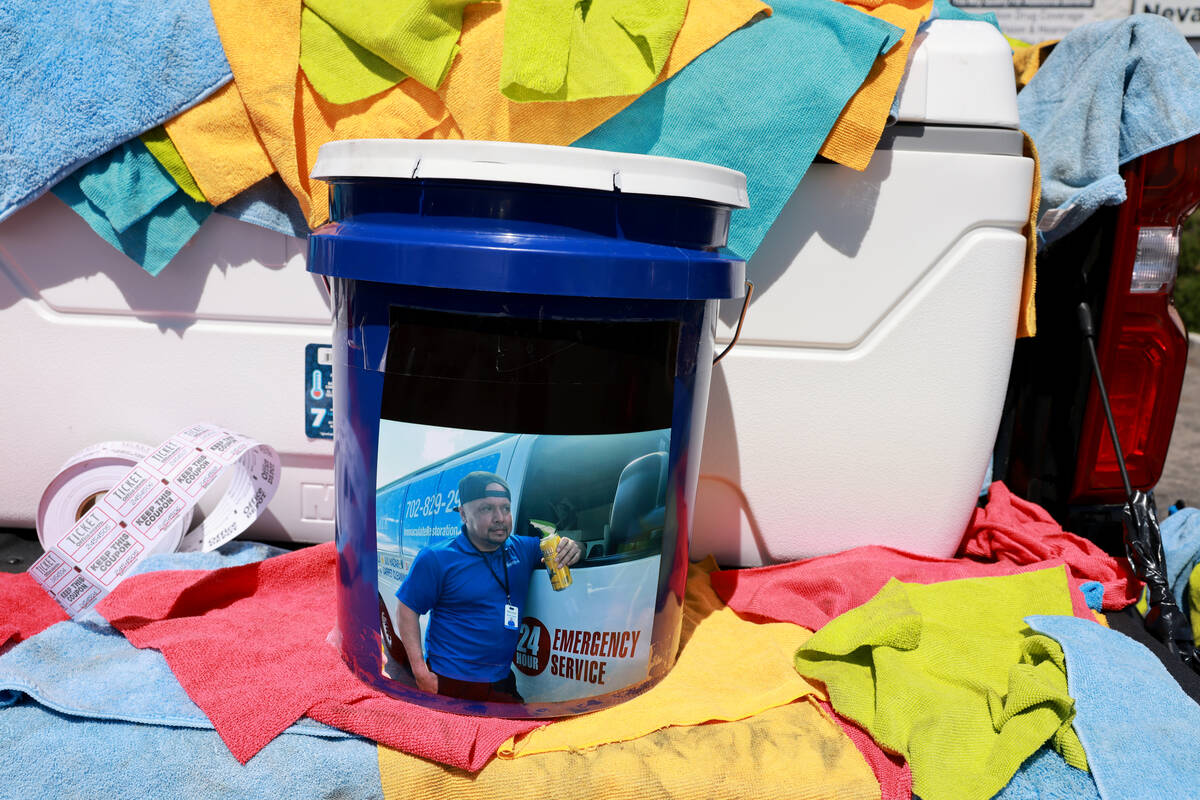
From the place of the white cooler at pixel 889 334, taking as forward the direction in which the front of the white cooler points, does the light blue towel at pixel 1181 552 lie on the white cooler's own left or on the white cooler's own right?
on the white cooler's own left

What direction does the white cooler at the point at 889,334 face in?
toward the camera
